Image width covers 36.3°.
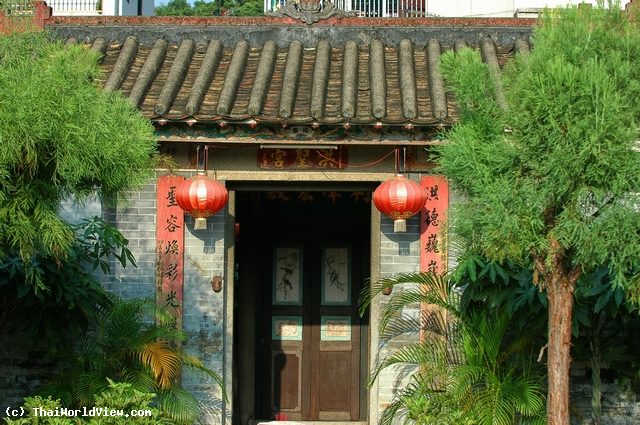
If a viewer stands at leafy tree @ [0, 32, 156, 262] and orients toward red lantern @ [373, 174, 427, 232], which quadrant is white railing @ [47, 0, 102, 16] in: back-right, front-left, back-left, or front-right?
front-left

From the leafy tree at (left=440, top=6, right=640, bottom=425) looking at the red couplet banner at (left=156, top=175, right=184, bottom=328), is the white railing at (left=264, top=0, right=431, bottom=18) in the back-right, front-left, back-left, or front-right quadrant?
front-right

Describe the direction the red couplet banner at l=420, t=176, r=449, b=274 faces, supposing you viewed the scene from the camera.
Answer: facing the viewer

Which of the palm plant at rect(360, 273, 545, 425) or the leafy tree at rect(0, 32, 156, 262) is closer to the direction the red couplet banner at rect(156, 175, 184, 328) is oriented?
the leafy tree

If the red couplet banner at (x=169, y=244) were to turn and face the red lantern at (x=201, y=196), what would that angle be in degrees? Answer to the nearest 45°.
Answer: approximately 45° to its left

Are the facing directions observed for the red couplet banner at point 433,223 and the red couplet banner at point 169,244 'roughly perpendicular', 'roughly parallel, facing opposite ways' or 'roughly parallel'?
roughly parallel

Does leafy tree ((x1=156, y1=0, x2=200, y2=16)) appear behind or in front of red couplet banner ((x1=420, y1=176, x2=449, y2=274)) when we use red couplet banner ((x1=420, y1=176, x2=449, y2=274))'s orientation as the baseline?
behind

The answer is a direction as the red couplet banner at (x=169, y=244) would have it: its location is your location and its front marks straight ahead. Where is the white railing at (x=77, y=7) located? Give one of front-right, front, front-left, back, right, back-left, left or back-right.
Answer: back

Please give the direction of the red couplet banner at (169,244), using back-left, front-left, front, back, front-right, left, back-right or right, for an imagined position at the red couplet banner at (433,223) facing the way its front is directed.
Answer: right

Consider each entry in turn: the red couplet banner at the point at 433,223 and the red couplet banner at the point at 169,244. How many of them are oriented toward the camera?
2

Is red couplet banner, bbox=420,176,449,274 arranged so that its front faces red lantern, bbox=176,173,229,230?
no

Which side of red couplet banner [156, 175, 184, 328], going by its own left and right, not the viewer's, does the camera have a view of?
front

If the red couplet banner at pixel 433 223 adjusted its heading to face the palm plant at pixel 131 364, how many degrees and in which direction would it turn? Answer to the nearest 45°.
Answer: approximately 90° to its right

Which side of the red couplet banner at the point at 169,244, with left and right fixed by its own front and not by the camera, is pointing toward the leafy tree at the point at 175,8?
back
